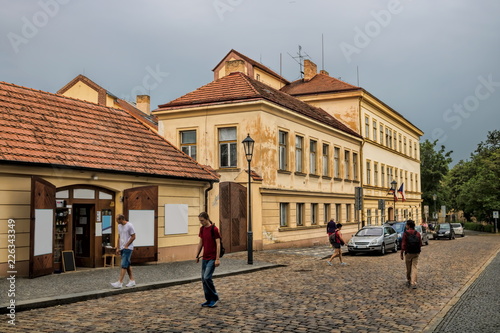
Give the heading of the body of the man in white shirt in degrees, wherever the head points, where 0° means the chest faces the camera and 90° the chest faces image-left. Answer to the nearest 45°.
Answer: approximately 45°

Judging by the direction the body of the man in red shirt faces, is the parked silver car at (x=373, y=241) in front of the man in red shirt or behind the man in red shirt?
behind

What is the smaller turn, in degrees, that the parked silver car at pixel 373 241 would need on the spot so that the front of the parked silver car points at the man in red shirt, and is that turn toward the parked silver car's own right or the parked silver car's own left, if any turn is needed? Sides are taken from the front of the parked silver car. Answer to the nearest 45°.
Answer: approximately 45° to the parked silver car's own left

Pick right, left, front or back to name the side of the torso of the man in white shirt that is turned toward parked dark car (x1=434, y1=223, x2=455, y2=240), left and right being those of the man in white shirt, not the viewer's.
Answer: back

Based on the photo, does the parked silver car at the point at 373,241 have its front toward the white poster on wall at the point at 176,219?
yes

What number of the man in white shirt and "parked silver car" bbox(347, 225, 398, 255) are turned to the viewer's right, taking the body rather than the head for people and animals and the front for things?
0

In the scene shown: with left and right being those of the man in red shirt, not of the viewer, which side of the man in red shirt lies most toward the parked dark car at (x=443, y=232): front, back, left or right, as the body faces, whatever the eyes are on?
back

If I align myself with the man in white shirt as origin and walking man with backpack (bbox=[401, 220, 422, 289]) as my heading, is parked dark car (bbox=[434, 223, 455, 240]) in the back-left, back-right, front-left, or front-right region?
front-left

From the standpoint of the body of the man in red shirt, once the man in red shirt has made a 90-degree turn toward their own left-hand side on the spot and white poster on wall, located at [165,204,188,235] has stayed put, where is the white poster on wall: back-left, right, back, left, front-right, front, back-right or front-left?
back-left

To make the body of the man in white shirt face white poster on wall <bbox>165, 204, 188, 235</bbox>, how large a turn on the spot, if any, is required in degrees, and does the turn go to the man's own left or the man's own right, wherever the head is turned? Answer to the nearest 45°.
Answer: approximately 135° to the man's own right

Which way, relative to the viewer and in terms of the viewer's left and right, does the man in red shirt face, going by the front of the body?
facing the viewer and to the left of the viewer

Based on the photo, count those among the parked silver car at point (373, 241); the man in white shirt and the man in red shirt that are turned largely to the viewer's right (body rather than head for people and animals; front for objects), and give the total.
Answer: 0

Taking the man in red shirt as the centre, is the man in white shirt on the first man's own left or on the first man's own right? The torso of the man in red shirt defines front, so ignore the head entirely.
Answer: on the first man's own right

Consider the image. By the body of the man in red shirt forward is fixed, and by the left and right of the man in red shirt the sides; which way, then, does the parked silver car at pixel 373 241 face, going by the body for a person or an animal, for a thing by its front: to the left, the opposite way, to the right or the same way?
the same way
